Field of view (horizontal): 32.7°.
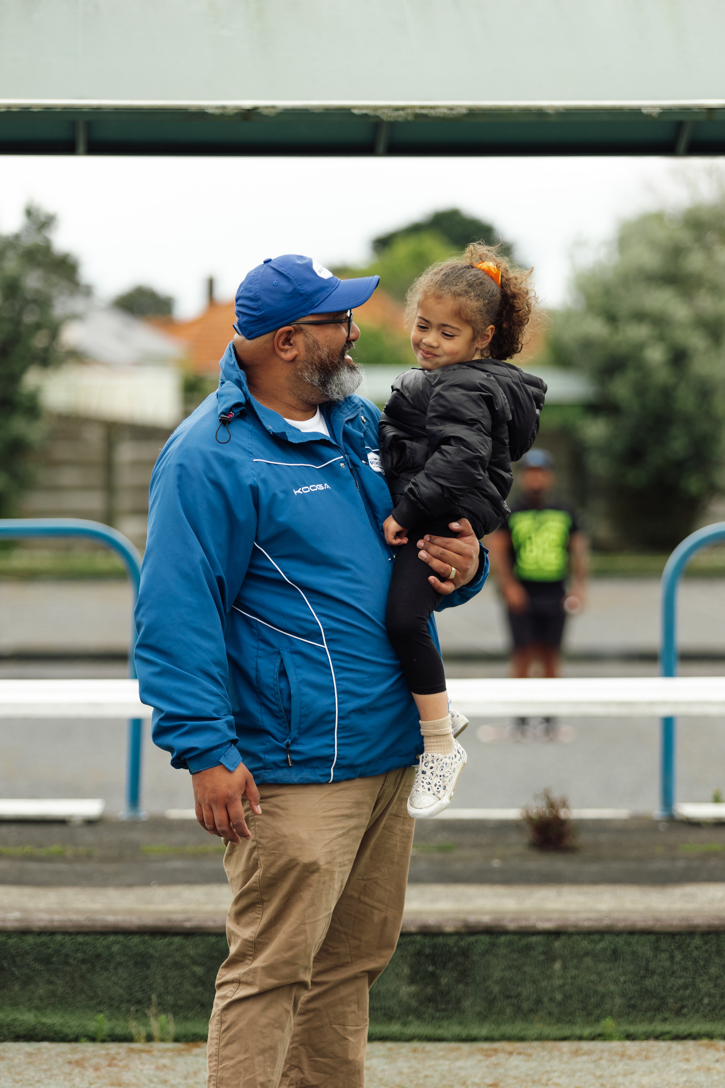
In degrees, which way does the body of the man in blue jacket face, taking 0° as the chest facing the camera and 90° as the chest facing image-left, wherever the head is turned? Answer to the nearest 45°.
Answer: approximately 315°

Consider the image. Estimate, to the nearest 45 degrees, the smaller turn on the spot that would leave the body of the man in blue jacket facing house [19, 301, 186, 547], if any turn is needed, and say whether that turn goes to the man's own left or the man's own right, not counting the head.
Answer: approximately 135° to the man's own left

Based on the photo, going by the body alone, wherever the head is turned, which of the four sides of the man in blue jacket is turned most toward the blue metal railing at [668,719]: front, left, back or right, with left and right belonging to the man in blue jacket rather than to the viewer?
left

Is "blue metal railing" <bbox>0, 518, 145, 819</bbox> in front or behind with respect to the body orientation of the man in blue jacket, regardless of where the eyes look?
behind

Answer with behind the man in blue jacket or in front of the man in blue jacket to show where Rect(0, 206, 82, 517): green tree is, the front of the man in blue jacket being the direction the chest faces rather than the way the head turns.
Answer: behind

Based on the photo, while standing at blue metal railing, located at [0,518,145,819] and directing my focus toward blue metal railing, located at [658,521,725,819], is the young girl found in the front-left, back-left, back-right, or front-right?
front-right

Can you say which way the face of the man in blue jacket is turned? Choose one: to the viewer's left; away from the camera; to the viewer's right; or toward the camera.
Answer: to the viewer's right

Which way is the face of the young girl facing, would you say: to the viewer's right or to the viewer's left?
to the viewer's left
